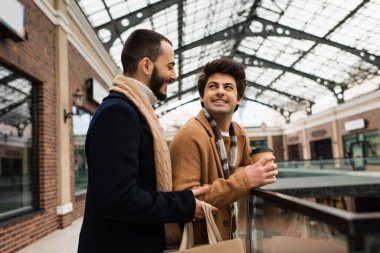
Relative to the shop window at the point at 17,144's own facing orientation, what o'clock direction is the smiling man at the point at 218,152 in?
The smiling man is roughly at 1 o'clock from the shop window.

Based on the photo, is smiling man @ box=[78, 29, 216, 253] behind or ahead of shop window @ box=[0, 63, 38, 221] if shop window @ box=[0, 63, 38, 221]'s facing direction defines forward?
ahead

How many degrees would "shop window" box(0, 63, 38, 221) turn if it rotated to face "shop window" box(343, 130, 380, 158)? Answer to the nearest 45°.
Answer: approximately 90° to its left

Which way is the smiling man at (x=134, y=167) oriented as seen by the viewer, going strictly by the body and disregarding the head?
to the viewer's right

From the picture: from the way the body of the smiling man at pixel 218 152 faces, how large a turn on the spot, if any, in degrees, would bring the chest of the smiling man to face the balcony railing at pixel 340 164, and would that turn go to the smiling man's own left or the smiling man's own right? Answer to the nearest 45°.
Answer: approximately 135° to the smiling man's own left

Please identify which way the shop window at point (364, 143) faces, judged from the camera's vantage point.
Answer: facing the viewer and to the left of the viewer

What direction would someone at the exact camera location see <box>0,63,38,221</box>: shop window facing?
facing the viewer and to the right of the viewer

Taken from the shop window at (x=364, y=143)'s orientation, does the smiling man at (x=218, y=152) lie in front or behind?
in front

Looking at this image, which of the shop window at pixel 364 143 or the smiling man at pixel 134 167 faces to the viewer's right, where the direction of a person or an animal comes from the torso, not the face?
the smiling man

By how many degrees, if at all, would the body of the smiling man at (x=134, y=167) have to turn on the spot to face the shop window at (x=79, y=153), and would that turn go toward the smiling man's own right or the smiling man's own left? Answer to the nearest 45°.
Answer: approximately 90° to the smiling man's own left

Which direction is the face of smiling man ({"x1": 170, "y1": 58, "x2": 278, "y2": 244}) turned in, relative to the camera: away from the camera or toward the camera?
toward the camera

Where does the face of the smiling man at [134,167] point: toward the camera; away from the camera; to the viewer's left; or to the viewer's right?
to the viewer's right

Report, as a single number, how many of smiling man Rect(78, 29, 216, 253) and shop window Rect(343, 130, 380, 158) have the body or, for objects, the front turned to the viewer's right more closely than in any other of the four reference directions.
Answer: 1
